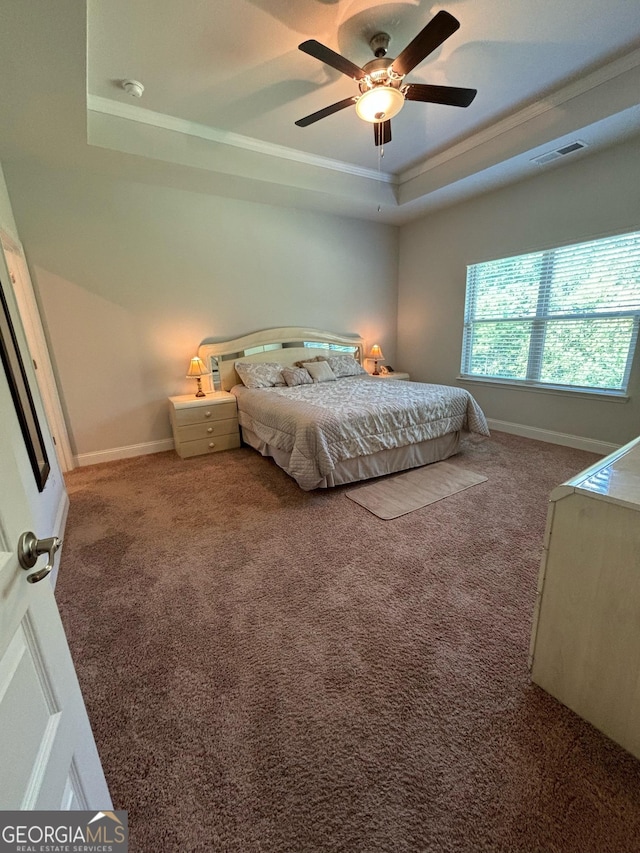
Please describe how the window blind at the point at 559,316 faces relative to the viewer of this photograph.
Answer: facing the viewer and to the left of the viewer

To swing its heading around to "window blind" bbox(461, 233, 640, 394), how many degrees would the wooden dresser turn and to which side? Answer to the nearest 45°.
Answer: approximately 45° to its right

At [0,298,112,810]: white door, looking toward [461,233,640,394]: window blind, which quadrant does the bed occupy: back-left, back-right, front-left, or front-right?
front-left

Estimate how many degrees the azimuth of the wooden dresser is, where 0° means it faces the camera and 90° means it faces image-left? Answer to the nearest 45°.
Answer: approximately 135°

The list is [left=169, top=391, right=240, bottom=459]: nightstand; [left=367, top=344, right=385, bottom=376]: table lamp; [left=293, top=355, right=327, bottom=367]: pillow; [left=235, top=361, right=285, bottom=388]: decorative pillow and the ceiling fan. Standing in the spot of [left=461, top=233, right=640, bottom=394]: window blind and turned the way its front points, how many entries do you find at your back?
0

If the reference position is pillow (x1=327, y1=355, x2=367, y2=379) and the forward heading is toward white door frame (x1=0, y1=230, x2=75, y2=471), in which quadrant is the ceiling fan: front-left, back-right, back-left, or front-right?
front-left

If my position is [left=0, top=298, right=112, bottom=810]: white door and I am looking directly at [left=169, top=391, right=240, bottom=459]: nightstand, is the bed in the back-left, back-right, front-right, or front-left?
front-right

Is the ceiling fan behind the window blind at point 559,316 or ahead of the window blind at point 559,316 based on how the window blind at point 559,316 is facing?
ahead

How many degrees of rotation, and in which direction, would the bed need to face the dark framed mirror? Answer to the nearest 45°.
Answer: approximately 90° to its right

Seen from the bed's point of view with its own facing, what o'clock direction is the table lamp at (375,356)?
The table lamp is roughly at 8 o'clock from the bed.

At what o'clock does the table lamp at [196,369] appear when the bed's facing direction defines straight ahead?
The table lamp is roughly at 5 o'clock from the bed.

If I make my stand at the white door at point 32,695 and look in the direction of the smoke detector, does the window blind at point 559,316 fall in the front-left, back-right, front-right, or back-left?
front-right

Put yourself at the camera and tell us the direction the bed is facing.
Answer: facing the viewer and to the right of the viewer

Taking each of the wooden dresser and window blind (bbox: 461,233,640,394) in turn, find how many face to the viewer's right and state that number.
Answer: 0

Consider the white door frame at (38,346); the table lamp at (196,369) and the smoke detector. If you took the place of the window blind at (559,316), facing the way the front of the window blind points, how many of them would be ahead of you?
3

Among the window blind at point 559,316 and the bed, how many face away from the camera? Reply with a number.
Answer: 0

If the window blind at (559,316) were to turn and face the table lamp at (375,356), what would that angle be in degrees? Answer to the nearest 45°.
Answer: approximately 45° to its right

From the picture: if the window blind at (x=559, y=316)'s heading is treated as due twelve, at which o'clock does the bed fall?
The bed is roughly at 12 o'clock from the window blind.
